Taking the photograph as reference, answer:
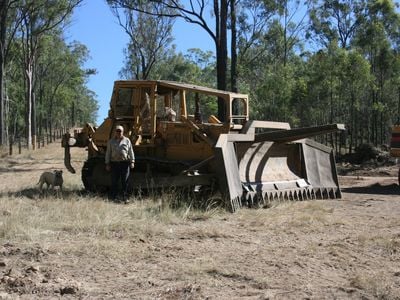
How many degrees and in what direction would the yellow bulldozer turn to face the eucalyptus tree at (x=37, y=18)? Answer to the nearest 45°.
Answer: approximately 180°

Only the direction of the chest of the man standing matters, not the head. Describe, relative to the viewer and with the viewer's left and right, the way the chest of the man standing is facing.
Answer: facing the viewer

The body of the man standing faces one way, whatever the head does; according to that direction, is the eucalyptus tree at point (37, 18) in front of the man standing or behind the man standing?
behind

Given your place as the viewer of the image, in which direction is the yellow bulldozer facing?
facing the viewer and to the right of the viewer
